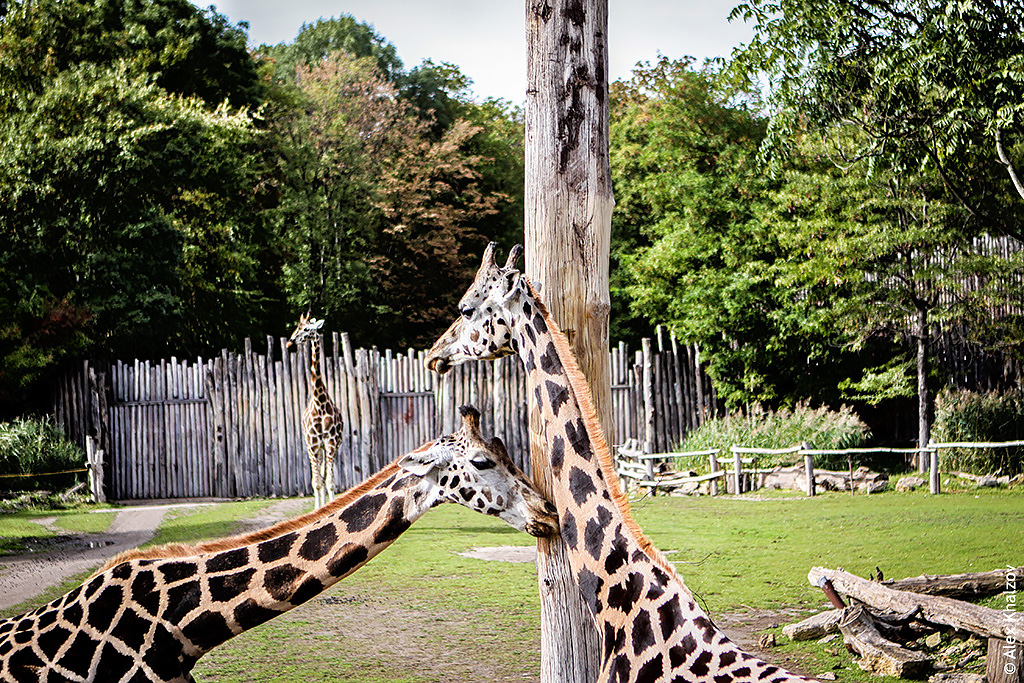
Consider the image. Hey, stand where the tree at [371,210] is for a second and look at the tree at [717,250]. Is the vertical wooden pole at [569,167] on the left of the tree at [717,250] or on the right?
right

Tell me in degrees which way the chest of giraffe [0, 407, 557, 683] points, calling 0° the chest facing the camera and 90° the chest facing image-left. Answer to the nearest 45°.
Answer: approximately 270°

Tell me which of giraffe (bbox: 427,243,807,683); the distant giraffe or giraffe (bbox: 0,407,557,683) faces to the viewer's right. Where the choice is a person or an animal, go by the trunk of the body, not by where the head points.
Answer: giraffe (bbox: 0,407,557,683)

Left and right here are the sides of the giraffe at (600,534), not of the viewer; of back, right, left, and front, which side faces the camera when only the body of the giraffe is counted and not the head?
left

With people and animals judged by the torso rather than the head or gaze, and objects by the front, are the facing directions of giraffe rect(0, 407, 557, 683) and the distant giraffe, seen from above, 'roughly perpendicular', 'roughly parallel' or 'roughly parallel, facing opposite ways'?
roughly perpendicular

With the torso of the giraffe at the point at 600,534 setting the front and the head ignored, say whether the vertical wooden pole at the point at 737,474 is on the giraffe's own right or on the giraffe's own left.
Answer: on the giraffe's own right

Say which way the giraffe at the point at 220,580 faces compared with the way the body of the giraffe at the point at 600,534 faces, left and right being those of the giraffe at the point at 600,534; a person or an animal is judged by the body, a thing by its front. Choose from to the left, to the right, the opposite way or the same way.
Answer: the opposite way

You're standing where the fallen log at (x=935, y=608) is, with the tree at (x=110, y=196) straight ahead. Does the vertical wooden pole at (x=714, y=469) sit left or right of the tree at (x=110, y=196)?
right

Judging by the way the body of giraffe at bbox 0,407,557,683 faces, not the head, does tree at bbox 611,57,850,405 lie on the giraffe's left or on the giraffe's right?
on the giraffe's left
